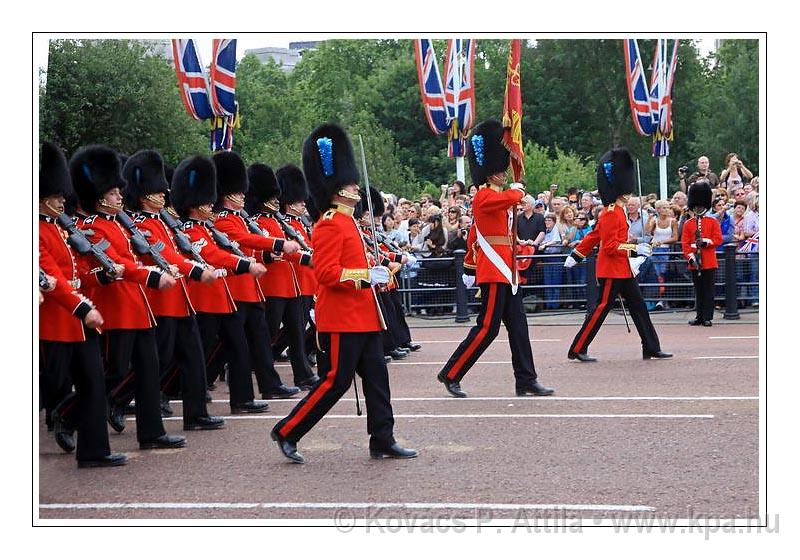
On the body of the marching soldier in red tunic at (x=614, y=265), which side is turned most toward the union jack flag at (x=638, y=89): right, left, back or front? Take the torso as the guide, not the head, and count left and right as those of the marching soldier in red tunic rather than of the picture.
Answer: left

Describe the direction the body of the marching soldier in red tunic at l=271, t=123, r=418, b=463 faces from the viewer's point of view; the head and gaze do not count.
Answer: to the viewer's right

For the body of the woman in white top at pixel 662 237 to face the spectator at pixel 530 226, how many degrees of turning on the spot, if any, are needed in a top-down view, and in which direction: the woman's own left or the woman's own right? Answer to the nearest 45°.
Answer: approximately 90° to the woman's own right

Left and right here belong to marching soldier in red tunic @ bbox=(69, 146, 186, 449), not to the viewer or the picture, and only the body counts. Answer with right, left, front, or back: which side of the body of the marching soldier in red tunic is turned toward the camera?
right

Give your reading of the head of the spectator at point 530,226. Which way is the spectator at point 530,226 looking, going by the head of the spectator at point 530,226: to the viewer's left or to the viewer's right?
to the viewer's left

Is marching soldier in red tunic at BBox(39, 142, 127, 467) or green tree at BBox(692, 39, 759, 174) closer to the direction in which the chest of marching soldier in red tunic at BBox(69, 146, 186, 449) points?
the green tree

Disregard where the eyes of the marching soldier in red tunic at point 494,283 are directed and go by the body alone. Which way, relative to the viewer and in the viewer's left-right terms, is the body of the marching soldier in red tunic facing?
facing to the right of the viewer

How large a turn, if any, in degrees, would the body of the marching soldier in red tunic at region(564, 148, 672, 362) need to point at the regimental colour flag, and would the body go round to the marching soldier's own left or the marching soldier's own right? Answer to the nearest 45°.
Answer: approximately 90° to the marching soldier's own right

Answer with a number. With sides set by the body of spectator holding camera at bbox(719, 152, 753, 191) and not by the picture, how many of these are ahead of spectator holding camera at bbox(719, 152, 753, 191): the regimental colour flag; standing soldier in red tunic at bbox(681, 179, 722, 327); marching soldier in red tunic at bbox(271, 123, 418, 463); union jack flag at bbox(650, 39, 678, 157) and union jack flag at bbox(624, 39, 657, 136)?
3

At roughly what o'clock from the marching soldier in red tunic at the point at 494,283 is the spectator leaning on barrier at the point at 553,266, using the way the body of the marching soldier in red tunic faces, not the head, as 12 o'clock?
The spectator leaning on barrier is roughly at 9 o'clock from the marching soldier in red tunic.

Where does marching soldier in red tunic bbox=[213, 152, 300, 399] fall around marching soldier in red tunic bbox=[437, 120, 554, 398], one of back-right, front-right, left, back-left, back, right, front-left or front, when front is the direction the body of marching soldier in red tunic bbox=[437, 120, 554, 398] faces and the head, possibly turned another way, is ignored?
back

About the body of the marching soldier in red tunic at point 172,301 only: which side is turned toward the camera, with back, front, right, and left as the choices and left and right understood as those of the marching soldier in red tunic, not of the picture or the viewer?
right

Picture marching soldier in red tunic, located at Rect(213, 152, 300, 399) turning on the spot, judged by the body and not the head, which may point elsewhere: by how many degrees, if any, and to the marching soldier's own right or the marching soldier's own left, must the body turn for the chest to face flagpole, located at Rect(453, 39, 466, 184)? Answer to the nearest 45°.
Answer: approximately 90° to the marching soldier's own left

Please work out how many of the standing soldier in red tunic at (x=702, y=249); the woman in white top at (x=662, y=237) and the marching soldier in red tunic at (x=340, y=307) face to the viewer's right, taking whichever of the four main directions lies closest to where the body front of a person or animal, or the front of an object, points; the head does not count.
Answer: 1

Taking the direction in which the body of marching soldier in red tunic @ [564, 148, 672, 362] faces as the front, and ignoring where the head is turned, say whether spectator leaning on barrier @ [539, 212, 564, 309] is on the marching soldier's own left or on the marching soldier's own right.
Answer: on the marching soldier's own left

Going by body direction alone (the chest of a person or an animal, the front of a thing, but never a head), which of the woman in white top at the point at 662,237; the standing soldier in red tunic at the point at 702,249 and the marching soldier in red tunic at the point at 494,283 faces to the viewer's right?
the marching soldier in red tunic at the point at 494,283

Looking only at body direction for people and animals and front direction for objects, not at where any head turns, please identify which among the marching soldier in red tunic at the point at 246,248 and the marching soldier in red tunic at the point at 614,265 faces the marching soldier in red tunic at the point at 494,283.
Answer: the marching soldier in red tunic at the point at 246,248

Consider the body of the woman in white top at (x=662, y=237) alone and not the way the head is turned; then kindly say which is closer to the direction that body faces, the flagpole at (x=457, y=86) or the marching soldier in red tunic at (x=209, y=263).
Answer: the marching soldier in red tunic

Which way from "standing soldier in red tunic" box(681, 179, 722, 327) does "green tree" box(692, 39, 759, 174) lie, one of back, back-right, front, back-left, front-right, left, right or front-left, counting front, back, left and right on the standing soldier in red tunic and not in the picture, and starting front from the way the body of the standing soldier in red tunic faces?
back

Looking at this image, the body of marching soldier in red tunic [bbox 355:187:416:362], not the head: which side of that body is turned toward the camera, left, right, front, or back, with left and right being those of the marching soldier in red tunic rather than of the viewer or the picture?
right
